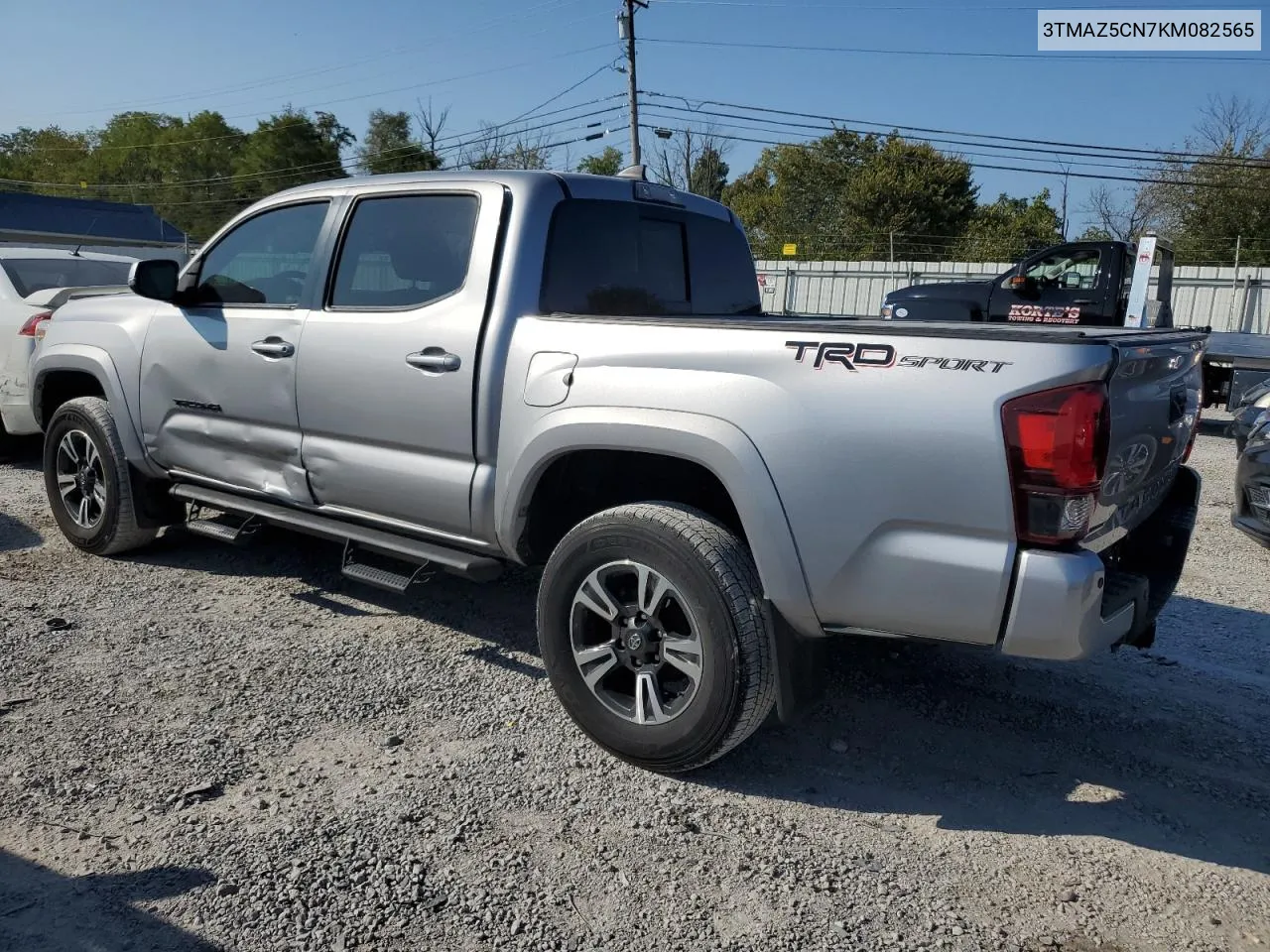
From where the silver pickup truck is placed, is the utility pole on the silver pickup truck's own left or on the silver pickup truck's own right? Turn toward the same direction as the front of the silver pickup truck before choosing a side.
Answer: on the silver pickup truck's own right

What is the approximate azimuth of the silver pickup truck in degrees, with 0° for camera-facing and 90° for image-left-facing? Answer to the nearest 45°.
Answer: approximately 135°

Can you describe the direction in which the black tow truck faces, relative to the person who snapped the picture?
facing to the left of the viewer

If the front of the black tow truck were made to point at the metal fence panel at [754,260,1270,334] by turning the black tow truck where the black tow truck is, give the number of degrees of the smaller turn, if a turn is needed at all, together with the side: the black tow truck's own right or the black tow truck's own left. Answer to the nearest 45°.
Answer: approximately 90° to the black tow truck's own right

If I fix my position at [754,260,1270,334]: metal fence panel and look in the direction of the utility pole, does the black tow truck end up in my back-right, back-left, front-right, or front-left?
back-left

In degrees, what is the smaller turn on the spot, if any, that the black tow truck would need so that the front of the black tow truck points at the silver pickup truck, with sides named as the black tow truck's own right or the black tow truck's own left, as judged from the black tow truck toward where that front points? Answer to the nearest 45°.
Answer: approximately 90° to the black tow truck's own left

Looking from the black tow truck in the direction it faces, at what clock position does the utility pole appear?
The utility pole is roughly at 2 o'clock from the black tow truck.

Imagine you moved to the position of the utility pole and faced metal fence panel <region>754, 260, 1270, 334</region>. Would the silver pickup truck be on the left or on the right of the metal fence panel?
right

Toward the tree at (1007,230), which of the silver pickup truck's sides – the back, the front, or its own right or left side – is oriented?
right

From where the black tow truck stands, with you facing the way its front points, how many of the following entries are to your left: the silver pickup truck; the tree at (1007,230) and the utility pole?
1

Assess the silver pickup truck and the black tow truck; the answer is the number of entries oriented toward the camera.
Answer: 0
